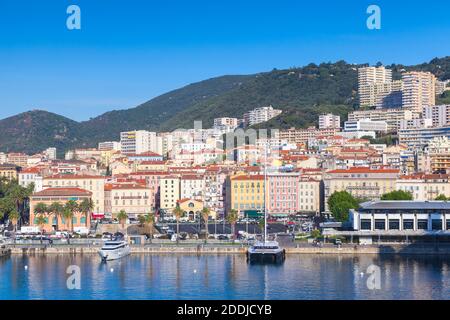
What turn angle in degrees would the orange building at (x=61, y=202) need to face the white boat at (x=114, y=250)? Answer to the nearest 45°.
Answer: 0° — it already faces it

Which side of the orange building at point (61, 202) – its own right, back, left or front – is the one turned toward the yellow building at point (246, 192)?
left

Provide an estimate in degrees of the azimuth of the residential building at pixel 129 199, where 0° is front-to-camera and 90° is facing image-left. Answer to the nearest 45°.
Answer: approximately 0°

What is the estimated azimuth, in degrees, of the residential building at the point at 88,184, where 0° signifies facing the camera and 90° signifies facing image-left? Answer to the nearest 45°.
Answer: approximately 0°

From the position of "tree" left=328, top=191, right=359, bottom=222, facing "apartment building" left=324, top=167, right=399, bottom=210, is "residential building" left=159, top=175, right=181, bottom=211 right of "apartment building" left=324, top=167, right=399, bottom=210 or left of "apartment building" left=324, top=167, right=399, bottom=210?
left

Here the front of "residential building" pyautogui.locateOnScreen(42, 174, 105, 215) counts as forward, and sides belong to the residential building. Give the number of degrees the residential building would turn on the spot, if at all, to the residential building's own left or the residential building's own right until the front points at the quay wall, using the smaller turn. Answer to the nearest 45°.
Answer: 0° — it already faces it

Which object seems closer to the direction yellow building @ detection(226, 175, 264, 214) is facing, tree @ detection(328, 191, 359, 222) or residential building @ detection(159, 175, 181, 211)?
the tree

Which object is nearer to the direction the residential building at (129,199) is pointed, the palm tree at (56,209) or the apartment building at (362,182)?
the palm tree

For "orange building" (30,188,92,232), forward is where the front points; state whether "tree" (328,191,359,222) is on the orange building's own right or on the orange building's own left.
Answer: on the orange building's own left
